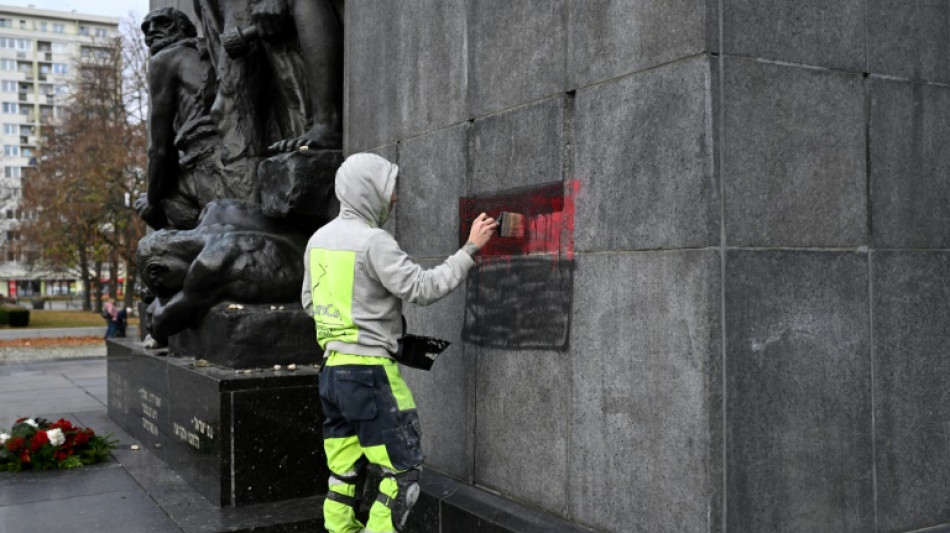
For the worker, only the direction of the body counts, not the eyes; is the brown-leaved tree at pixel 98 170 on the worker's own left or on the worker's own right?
on the worker's own left

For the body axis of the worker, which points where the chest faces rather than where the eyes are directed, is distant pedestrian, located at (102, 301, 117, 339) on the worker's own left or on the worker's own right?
on the worker's own left

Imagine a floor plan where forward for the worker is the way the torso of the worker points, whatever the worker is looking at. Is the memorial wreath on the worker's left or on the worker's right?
on the worker's left

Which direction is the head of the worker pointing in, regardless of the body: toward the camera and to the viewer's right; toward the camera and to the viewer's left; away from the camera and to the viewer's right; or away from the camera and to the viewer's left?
away from the camera and to the viewer's right

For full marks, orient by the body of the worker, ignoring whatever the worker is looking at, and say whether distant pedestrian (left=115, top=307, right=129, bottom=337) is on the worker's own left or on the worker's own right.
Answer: on the worker's own left

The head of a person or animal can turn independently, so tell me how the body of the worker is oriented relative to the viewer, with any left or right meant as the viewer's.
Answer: facing away from the viewer and to the right of the viewer
